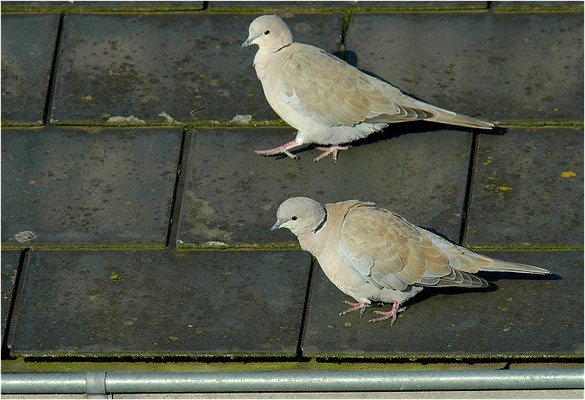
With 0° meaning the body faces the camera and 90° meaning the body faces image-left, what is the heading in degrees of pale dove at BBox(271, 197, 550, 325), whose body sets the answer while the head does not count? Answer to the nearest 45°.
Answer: approximately 90°

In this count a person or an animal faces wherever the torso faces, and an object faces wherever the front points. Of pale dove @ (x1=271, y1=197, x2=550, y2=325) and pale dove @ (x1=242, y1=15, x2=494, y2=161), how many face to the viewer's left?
2

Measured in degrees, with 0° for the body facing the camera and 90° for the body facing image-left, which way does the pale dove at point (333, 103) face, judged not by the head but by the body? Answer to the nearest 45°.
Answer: approximately 90°

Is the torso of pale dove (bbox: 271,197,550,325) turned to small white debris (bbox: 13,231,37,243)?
yes

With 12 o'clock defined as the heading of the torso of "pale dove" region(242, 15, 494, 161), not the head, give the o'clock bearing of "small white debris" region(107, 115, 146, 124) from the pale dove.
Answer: The small white debris is roughly at 12 o'clock from the pale dove.

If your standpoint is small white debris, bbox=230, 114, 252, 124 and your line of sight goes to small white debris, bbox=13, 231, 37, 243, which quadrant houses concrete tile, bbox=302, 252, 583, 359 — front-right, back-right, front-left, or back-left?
back-left
